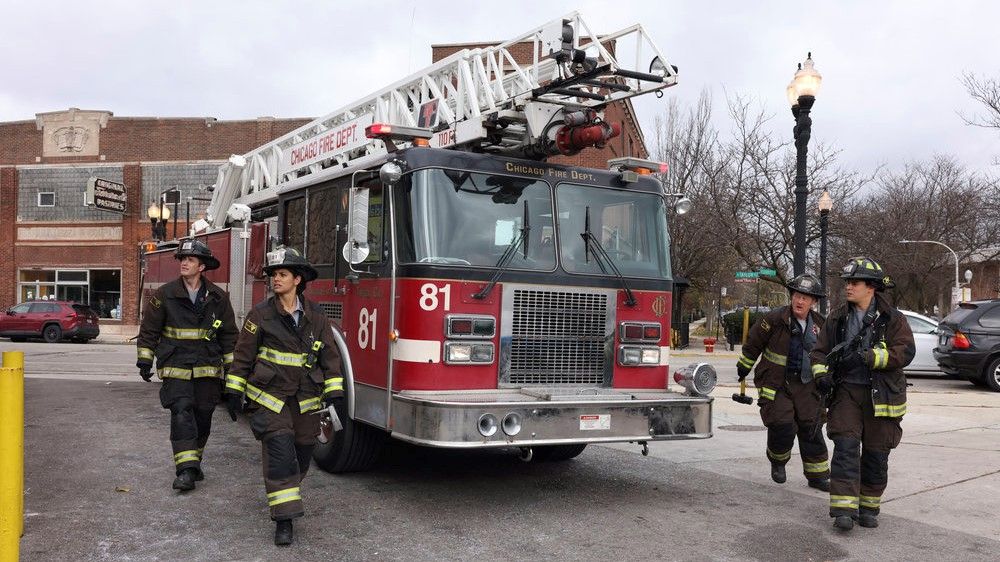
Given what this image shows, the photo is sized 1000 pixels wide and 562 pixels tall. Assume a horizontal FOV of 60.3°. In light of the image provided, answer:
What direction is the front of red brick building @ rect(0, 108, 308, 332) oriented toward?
toward the camera

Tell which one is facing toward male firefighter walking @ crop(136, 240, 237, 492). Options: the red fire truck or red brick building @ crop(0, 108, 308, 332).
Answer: the red brick building

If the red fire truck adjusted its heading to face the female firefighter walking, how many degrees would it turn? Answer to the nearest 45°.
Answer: approximately 90° to its right

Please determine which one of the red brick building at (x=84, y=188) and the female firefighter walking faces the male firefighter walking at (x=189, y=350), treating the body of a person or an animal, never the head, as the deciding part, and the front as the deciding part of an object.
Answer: the red brick building

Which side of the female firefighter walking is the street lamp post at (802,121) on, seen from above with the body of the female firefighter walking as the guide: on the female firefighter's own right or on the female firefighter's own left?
on the female firefighter's own left

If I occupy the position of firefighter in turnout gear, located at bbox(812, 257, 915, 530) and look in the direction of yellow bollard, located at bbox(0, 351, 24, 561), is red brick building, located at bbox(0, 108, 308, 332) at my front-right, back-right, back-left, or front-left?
front-right

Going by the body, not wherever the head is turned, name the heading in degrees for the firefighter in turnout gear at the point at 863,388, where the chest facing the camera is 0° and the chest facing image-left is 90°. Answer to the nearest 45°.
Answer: approximately 45°

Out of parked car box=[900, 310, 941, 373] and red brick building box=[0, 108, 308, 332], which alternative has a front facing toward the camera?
the red brick building

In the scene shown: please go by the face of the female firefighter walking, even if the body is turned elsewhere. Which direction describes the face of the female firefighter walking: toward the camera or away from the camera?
toward the camera

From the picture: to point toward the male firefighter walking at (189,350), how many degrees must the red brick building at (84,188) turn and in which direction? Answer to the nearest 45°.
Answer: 0° — it already faces them

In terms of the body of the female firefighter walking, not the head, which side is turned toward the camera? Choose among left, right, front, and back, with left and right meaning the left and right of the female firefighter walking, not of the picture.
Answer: front

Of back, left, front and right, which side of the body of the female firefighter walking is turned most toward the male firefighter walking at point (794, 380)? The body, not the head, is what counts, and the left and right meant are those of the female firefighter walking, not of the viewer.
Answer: left

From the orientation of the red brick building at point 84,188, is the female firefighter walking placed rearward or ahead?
ahead

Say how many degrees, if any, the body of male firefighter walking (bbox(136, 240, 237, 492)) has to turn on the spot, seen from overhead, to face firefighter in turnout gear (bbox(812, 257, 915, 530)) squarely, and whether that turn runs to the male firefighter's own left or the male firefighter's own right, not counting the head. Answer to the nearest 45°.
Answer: approximately 45° to the male firefighter's own left
